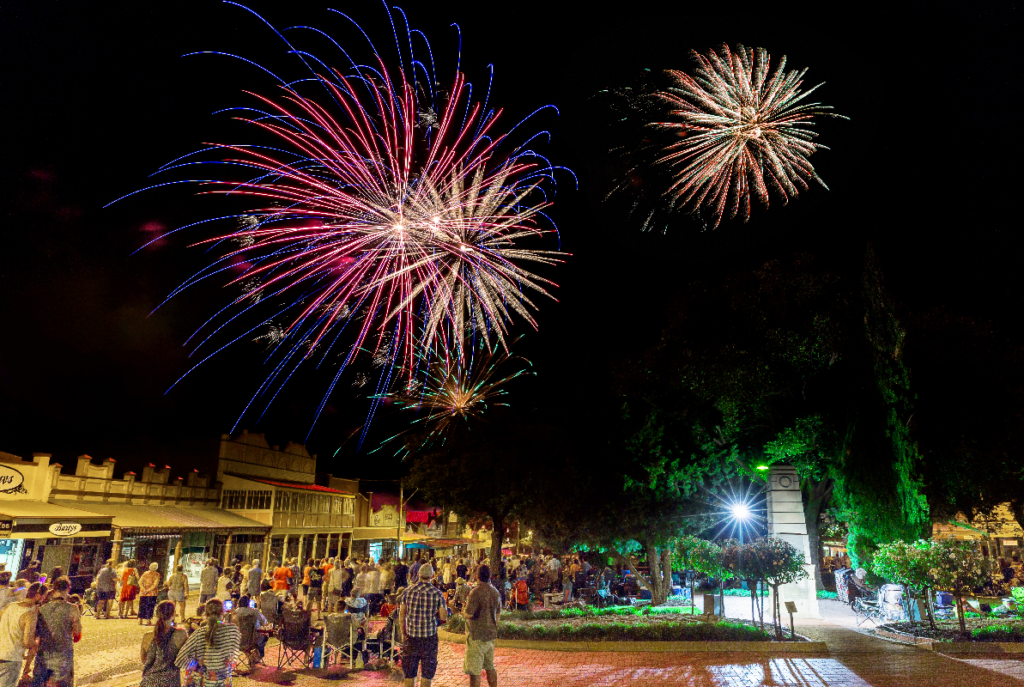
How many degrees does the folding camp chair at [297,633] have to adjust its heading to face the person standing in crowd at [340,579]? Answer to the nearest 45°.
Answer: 0° — it already faces them

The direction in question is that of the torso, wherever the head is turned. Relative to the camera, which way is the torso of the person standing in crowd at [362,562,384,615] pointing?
away from the camera

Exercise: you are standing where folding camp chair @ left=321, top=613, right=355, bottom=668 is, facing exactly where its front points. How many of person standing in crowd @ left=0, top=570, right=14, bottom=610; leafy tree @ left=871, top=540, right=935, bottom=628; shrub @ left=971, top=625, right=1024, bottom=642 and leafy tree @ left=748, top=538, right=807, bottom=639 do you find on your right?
3

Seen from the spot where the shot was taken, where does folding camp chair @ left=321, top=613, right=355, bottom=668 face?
facing away from the viewer

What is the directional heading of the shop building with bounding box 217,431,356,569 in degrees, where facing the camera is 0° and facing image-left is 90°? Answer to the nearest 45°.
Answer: approximately 315°

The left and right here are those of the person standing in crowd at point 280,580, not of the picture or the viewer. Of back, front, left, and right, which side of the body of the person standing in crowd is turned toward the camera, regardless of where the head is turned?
back

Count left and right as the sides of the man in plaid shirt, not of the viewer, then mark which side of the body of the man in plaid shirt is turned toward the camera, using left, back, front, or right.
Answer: back

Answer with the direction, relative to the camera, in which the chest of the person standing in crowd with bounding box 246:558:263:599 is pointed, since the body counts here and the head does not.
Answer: away from the camera

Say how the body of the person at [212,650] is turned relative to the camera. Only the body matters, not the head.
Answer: away from the camera

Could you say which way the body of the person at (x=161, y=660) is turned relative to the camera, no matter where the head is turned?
away from the camera

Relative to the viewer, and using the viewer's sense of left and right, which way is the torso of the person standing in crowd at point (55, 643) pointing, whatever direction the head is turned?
facing away from the viewer

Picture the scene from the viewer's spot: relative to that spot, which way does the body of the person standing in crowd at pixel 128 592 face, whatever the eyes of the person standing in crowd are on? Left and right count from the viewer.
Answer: facing away from the viewer
